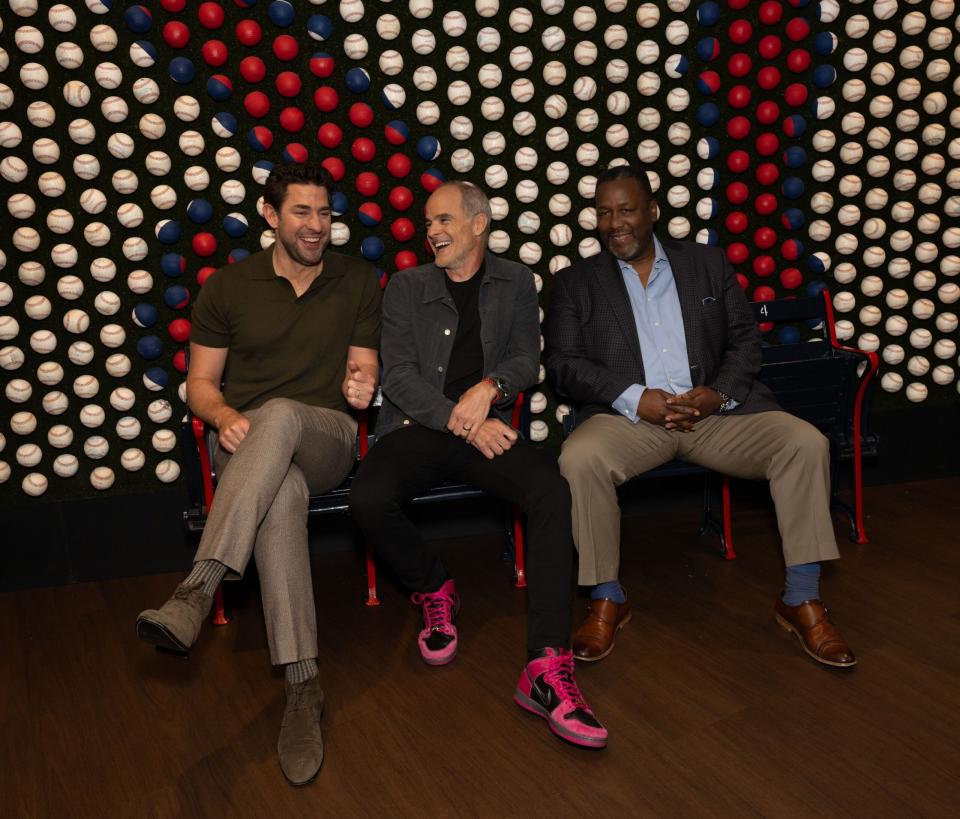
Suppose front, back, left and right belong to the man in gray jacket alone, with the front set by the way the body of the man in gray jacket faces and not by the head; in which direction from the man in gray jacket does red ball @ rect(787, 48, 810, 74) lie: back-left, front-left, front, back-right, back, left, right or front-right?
back-left

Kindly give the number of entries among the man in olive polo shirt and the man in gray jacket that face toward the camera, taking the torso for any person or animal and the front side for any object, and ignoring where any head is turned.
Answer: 2

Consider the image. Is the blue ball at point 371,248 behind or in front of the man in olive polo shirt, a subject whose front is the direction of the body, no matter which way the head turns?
behind

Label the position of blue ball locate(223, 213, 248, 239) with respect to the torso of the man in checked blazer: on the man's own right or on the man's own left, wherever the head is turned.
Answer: on the man's own right

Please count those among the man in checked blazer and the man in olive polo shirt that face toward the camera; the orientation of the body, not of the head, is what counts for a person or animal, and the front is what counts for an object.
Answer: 2

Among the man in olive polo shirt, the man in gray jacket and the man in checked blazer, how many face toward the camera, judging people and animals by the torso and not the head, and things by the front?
3

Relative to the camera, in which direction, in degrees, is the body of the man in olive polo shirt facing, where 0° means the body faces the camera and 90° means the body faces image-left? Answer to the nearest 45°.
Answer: approximately 0°

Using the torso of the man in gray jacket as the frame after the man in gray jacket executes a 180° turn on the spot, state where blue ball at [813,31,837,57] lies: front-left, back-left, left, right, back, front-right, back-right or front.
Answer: front-right

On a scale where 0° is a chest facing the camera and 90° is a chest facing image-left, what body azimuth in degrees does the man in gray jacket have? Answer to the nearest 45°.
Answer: approximately 0°

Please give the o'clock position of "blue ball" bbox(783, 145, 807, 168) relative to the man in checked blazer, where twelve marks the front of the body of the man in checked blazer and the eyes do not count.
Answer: The blue ball is roughly at 7 o'clock from the man in checked blazer.

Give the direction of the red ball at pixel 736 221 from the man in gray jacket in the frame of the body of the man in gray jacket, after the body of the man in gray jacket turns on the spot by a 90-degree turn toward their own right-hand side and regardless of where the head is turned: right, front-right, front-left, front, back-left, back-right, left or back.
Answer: back-right
